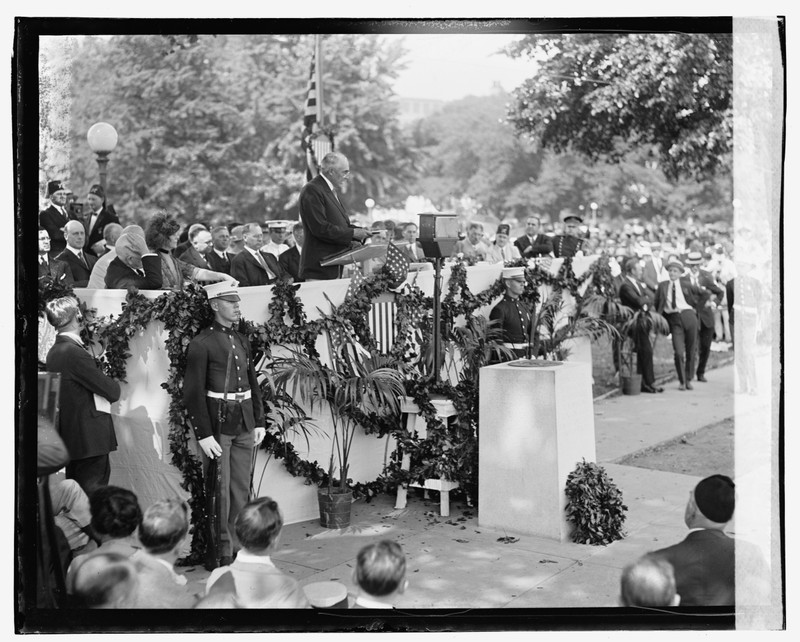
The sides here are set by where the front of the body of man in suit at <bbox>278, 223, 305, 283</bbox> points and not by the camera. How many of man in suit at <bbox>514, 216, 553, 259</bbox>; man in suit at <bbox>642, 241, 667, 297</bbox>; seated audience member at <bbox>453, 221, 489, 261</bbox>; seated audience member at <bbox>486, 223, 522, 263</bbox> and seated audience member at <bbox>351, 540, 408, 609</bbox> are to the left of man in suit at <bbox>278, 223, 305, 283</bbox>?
4

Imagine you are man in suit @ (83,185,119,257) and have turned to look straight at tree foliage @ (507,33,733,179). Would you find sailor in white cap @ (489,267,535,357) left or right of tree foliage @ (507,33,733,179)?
right

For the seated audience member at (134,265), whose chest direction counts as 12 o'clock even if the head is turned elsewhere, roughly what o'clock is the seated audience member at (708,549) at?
the seated audience member at (708,549) is roughly at 12 o'clock from the seated audience member at (134,265).

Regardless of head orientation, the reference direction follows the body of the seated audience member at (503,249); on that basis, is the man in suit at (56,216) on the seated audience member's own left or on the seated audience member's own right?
on the seated audience member's own right

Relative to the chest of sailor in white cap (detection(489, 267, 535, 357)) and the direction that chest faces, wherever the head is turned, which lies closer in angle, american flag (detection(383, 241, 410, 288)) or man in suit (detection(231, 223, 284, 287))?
the american flag

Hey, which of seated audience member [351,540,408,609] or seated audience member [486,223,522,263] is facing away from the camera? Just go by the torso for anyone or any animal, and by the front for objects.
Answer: seated audience member [351,540,408,609]

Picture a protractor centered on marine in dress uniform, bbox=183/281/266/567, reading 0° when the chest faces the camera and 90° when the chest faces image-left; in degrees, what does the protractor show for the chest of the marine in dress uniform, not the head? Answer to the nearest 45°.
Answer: approximately 315°

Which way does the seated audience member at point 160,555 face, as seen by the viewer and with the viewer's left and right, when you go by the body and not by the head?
facing away from the viewer and to the right of the viewer

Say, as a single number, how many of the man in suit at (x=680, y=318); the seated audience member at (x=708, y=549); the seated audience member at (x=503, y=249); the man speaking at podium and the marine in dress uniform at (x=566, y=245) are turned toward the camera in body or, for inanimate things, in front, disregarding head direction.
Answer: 3
